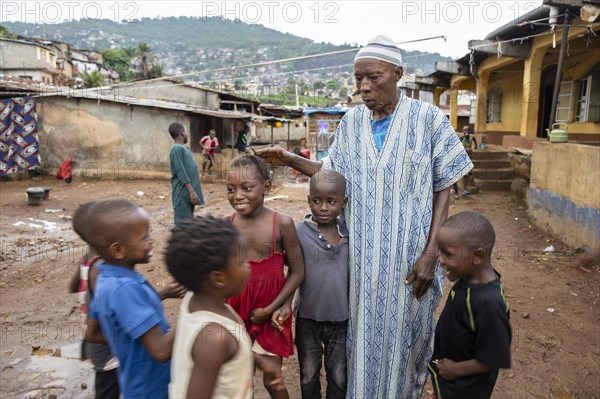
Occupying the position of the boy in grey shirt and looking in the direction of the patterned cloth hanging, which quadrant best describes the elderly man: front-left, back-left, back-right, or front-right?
back-right

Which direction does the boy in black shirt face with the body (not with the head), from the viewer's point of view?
to the viewer's left

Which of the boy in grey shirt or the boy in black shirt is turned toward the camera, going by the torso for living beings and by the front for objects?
the boy in grey shirt

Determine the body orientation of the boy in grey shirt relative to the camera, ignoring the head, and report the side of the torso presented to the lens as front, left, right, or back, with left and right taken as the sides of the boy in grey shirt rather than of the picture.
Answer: front

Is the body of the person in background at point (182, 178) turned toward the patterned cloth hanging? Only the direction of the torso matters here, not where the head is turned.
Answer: no

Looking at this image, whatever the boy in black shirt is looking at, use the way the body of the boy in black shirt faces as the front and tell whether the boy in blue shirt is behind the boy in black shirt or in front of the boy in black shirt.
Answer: in front

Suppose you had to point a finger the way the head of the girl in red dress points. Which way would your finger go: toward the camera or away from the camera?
toward the camera

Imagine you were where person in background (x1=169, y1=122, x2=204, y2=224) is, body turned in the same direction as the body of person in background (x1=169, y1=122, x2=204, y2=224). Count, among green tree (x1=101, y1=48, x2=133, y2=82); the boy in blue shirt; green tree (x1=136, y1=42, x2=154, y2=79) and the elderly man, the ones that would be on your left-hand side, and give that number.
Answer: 2

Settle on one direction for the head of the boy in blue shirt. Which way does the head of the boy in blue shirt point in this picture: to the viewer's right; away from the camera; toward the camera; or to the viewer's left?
to the viewer's right

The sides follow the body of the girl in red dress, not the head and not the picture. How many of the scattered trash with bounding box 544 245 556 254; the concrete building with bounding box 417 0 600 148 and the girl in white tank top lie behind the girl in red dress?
2

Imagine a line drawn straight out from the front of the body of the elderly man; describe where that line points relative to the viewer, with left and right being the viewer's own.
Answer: facing the viewer and to the left of the viewer

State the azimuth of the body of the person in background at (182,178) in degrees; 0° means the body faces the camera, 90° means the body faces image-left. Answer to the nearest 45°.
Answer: approximately 270°
